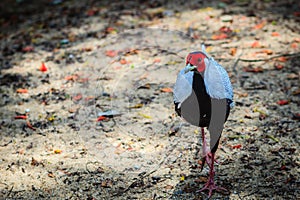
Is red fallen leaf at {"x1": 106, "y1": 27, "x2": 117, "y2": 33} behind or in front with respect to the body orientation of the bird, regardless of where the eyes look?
behind

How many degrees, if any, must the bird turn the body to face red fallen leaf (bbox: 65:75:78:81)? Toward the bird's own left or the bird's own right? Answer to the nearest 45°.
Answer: approximately 135° to the bird's own right

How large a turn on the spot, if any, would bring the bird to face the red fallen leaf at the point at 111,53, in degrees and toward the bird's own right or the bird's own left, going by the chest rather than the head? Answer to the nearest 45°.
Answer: approximately 135° to the bird's own right

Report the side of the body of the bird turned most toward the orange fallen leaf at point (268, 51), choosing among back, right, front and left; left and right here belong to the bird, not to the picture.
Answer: back

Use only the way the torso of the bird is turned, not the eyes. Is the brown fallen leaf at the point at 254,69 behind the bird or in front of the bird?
behind

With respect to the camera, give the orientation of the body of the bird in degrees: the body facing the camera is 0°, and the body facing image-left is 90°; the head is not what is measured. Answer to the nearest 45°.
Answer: approximately 0°

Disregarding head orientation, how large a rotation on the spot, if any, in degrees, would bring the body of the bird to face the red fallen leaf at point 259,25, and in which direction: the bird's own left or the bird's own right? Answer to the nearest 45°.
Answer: approximately 180°

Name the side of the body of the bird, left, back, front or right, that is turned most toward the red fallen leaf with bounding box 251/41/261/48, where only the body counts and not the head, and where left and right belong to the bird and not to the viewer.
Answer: back

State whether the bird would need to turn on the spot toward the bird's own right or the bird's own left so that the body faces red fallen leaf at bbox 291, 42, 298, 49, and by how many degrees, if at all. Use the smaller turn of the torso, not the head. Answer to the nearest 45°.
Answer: approximately 135° to the bird's own left

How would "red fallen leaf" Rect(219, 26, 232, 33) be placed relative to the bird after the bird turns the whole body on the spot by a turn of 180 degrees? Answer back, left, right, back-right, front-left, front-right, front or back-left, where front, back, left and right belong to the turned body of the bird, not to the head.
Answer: front

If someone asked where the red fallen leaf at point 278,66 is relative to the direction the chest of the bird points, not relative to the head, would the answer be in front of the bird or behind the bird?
behind

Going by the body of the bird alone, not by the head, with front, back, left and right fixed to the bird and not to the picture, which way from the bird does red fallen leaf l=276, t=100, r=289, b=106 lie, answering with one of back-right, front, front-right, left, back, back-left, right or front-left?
back-left

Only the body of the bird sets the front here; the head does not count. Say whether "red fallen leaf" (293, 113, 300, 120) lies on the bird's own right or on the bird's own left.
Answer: on the bird's own left

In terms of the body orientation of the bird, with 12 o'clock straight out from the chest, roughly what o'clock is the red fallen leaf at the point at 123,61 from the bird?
The red fallen leaf is roughly at 5 o'clock from the bird.

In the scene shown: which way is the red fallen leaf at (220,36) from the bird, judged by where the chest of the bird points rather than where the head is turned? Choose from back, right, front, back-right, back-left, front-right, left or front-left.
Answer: back
